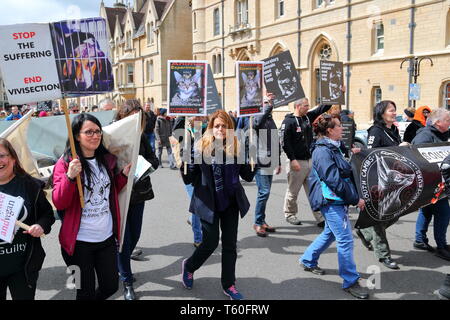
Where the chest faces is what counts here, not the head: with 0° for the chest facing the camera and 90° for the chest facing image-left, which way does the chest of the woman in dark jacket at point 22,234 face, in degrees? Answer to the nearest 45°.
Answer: approximately 0°

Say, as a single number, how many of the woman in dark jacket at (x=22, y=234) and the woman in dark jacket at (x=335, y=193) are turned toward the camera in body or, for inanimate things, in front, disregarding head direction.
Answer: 1

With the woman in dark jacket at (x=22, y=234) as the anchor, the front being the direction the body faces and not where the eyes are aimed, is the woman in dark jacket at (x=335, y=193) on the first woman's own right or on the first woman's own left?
on the first woman's own left

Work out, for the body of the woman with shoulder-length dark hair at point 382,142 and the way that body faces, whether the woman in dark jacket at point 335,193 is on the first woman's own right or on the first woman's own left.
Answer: on the first woman's own right

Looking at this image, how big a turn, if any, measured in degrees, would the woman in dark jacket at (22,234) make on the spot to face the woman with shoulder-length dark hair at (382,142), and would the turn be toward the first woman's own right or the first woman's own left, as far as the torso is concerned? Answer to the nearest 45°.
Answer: approximately 90° to the first woman's own left
